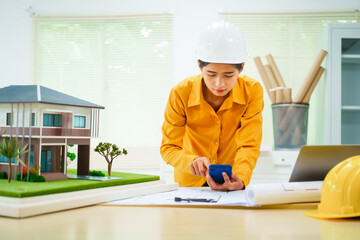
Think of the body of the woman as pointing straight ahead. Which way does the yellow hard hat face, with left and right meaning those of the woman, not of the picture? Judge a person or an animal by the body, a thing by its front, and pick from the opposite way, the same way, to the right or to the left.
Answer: to the right

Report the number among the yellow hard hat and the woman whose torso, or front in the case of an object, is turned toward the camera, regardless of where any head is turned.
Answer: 1

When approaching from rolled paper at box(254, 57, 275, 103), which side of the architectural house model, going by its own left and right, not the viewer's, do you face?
left

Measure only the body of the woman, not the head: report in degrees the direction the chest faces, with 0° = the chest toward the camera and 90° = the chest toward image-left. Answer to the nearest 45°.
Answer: approximately 0°

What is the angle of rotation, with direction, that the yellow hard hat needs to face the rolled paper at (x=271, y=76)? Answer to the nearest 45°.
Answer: approximately 90° to its right

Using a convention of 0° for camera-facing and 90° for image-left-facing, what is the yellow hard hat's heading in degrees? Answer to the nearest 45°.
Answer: approximately 90°
